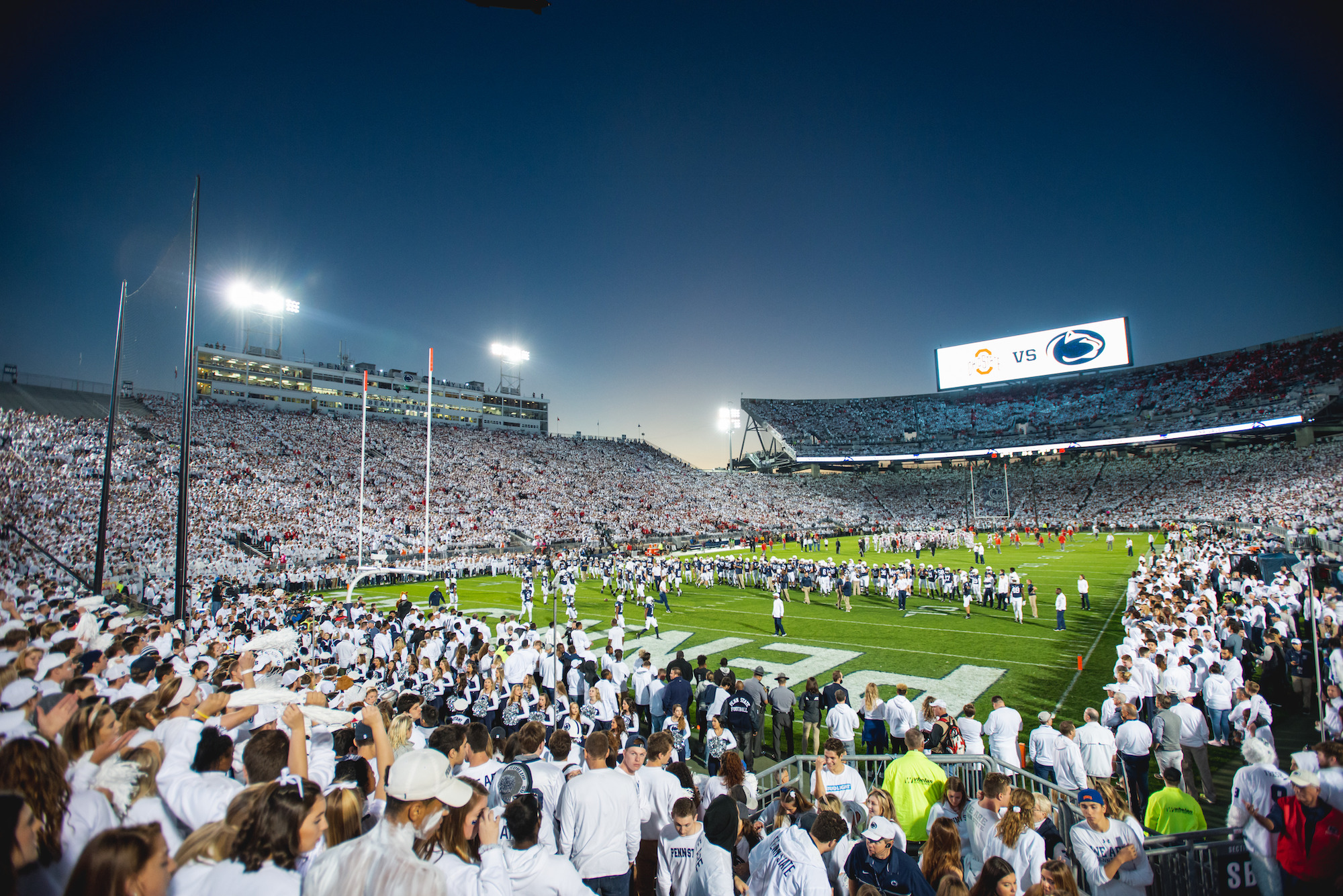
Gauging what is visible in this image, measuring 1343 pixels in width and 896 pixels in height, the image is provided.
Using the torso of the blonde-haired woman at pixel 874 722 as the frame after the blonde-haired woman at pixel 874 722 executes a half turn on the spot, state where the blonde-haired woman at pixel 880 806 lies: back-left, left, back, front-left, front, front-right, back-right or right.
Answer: front

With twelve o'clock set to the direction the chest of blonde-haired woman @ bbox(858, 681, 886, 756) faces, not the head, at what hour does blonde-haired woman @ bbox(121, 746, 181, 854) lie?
blonde-haired woman @ bbox(121, 746, 181, 854) is roughly at 7 o'clock from blonde-haired woman @ bbox(858, 681, 886, 756).

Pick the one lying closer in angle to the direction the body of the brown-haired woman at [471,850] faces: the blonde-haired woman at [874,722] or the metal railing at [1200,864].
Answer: the metal railing

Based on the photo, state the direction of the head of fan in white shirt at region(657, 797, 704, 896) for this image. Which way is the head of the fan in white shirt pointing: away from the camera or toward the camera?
toward the camera

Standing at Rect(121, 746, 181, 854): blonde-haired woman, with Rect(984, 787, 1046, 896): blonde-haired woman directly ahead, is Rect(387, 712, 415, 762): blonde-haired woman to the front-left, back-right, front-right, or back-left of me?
front-left

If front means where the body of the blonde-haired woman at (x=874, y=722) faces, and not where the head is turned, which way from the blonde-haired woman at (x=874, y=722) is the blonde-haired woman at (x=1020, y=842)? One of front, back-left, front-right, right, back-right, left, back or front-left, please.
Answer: back

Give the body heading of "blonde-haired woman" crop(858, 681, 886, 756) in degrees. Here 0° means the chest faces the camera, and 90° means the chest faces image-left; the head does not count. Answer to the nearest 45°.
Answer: approximately 180°
